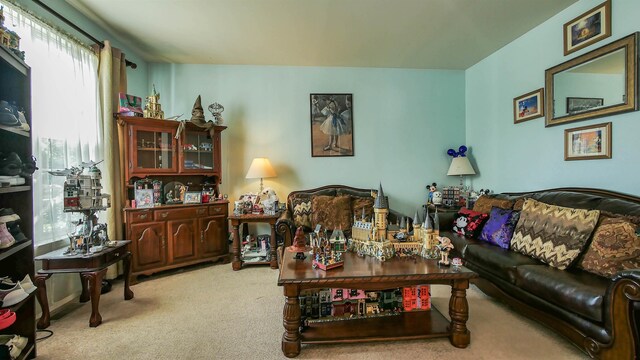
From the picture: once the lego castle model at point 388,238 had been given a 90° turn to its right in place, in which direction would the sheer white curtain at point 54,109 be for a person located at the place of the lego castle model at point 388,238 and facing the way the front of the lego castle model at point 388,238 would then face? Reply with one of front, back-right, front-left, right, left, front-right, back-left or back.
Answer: front

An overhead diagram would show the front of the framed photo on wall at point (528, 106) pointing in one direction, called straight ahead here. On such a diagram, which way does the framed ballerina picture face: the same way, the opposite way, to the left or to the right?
to the left

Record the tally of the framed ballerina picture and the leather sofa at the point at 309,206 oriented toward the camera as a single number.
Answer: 2

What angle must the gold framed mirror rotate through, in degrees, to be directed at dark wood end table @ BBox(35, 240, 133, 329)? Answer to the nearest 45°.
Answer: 0° — it already faces it

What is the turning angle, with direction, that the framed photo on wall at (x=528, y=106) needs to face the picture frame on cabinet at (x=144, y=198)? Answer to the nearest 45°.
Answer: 0° — it already faces it

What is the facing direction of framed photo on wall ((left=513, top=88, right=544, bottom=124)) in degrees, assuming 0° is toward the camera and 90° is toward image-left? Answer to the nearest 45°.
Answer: approximately 45°

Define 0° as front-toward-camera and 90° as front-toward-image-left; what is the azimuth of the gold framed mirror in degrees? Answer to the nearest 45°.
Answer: approximately 45°

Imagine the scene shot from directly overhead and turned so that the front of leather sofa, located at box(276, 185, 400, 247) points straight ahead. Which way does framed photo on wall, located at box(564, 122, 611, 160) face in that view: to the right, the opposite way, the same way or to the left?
to the right

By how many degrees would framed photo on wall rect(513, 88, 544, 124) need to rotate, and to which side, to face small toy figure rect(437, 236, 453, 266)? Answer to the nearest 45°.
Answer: approximately 45° to its left

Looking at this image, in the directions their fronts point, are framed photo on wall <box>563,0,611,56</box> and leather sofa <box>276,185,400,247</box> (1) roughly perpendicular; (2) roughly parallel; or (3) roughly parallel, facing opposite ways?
roughly perpendicular

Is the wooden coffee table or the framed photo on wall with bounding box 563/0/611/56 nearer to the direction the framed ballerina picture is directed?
the wooden coffee table

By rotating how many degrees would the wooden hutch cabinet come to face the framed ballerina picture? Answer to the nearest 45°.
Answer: approximately 45° to its left
